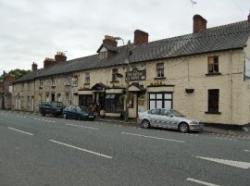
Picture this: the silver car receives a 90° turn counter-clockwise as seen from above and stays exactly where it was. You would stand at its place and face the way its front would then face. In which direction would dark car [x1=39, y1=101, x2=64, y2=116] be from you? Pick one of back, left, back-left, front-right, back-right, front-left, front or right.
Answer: left

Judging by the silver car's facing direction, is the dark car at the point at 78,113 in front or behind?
behind

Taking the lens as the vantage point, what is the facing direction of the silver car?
facing the viewer and to the right of the viewer

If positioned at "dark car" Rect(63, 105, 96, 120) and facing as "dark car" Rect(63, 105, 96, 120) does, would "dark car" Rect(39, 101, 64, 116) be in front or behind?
behind

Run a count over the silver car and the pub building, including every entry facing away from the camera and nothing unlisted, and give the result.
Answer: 0

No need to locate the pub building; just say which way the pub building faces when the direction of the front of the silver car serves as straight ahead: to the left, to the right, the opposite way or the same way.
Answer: to the right

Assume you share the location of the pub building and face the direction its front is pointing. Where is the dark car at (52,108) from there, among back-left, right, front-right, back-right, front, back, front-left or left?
right

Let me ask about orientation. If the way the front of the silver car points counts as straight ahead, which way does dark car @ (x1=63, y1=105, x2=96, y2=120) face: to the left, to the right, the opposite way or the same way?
the same way

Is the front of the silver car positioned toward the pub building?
no

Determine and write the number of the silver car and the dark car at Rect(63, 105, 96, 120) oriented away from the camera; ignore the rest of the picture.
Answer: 0

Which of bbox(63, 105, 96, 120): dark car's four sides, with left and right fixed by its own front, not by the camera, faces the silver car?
front
